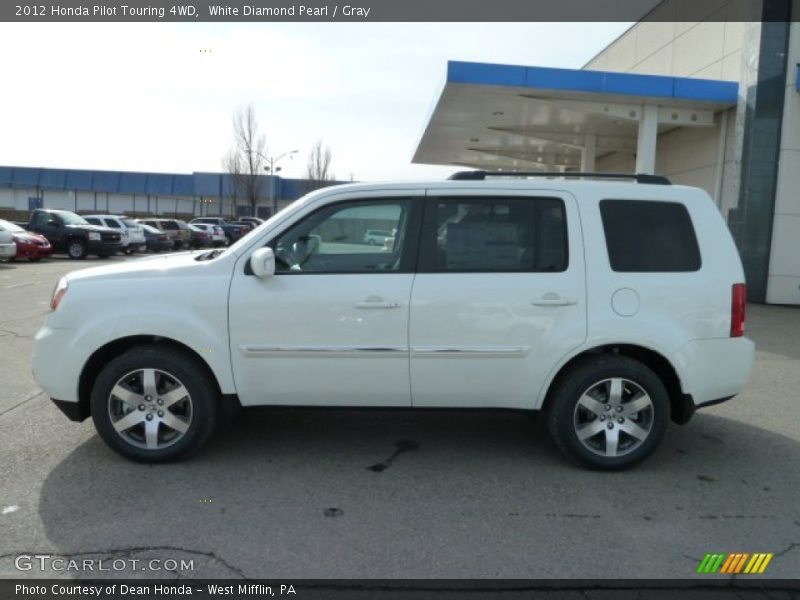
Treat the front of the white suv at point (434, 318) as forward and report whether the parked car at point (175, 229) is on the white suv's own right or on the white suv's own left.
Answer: on the white suv's own right

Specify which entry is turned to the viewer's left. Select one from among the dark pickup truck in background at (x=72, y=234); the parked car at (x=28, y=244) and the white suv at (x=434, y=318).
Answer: the white suv

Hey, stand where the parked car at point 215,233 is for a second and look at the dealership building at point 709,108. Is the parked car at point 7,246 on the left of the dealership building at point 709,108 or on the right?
right

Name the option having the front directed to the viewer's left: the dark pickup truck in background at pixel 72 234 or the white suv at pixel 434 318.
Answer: the white suv

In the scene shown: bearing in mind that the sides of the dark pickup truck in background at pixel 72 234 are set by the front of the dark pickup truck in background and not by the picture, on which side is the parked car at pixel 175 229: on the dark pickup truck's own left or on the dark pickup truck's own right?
on the dark pickup truck's own left

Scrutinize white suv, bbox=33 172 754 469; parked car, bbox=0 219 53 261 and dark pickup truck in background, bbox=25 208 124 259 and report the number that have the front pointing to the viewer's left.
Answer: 1

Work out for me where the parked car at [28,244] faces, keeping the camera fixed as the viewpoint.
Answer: facing the viewer and to the right of the viewer

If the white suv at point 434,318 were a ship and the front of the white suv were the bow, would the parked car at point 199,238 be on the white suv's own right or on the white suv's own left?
on the white suv's own right

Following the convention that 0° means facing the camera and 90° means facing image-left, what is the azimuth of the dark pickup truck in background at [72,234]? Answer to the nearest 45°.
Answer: approximately 315°

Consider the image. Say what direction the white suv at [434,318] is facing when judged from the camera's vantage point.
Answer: facing to the left of the viewer

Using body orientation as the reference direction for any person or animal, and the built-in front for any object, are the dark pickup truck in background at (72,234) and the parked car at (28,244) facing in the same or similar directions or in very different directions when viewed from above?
same or similar directions

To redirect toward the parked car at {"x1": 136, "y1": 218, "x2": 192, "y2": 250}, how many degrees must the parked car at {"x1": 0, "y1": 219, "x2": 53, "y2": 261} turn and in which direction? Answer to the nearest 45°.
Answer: approximately 90° to its left

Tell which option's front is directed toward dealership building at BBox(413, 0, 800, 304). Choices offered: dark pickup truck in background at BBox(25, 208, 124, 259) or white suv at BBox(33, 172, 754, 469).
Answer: the dark pickup truck in background

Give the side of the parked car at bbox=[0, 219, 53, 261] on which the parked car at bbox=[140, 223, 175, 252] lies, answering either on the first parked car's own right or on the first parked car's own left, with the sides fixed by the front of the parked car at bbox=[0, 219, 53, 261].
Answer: on the first parked car's own left

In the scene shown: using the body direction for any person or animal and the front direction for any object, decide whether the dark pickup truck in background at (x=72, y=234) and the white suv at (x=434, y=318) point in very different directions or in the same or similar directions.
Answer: very different directions
